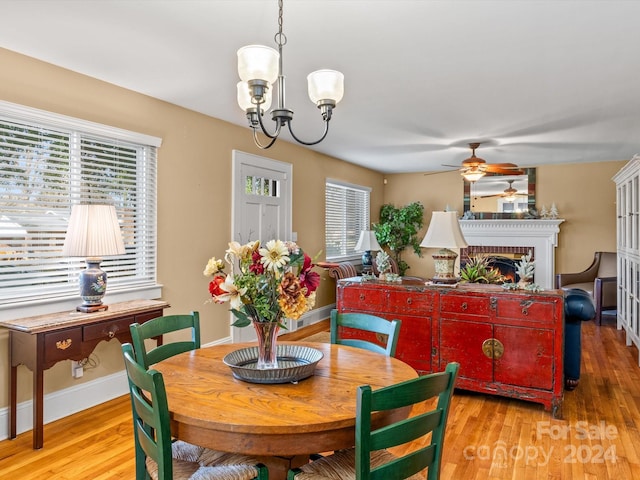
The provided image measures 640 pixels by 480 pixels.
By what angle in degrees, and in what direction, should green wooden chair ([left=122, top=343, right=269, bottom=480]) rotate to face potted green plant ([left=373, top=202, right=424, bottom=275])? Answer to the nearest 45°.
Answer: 0° — it already faces it

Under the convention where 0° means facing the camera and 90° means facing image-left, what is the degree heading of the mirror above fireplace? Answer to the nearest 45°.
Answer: approximately 0°

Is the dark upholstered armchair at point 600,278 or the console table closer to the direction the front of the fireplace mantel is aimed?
the console table

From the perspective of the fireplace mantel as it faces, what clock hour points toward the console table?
The console table is roughly at 1 o'clock from the fireplace mantel.

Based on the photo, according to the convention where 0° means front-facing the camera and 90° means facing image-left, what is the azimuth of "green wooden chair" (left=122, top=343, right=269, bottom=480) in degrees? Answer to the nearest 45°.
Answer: approximately 225°

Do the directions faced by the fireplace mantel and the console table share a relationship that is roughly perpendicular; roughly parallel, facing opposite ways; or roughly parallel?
roughly perpendicular

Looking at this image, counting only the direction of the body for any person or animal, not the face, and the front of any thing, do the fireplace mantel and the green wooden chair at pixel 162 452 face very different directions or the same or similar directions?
very different directions

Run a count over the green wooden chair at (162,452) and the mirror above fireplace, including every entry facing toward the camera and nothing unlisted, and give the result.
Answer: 1
